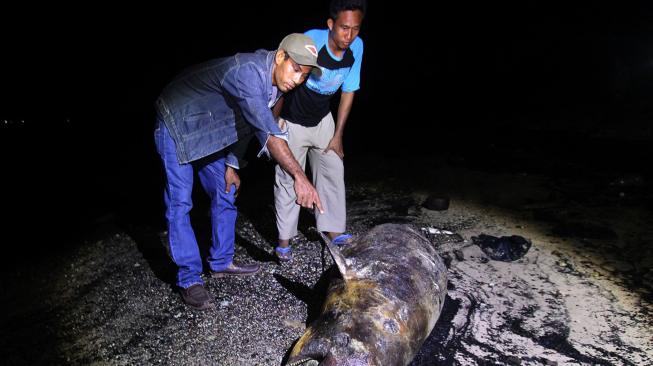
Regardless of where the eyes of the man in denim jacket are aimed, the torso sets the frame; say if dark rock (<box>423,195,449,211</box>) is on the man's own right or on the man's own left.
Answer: on the man's own left

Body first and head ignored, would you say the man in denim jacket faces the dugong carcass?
yes

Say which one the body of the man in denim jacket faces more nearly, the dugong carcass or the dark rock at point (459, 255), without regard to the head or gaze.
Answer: the dugong carcass

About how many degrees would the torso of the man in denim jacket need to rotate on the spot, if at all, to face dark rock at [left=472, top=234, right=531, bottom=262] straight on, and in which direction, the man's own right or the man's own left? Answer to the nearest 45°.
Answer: approximately 45° to the man's own left

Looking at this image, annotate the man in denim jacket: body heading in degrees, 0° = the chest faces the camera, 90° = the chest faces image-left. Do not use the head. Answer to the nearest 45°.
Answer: approximately 315°

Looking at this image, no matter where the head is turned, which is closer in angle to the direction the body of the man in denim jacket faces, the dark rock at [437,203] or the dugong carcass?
the dugong carcass

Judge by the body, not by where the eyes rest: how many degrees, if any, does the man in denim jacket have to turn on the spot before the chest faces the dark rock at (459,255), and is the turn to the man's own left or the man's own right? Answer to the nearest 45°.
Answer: approximately 45° to the man's own left

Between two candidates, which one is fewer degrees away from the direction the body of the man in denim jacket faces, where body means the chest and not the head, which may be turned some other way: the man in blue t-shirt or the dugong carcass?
the dugong carcass

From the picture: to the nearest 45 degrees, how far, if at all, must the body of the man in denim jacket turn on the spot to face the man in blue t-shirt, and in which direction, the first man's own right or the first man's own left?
approximately 90° to the first man's own left
